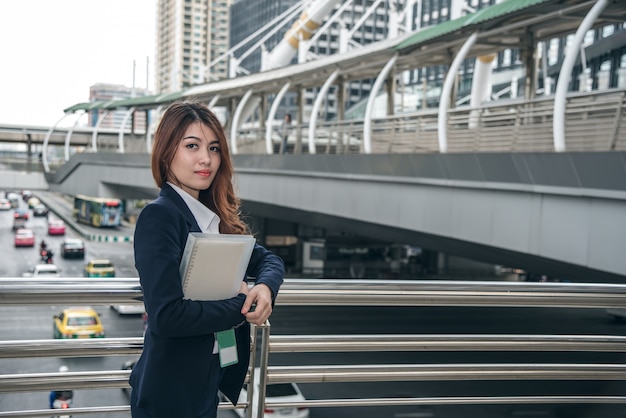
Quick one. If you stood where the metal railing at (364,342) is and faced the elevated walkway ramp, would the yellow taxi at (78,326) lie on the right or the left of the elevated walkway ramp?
left

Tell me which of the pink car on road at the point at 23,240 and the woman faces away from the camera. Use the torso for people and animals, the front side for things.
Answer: the pink car on road

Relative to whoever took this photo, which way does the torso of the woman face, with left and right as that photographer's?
facing the viewer and to the right of the viewer

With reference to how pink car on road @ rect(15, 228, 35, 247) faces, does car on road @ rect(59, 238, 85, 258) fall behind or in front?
behind

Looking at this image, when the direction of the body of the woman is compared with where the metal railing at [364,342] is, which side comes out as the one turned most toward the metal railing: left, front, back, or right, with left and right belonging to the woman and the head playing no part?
left

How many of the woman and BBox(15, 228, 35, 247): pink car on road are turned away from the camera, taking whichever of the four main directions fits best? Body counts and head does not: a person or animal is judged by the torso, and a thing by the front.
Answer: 1

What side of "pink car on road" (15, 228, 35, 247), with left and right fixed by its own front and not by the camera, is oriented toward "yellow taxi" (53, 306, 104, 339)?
back

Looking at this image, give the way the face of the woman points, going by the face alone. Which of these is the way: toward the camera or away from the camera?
toward the camera

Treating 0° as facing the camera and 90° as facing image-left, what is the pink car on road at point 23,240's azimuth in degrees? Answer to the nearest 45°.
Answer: approximately 180°
